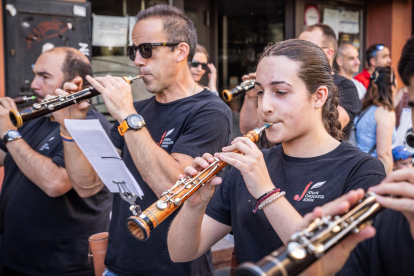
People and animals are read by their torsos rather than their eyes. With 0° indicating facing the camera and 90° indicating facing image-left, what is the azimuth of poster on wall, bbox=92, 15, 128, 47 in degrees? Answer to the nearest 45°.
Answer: approximately 0°

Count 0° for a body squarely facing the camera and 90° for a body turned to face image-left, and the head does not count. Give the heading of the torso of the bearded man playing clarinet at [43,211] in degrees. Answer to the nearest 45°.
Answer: approximately 45°

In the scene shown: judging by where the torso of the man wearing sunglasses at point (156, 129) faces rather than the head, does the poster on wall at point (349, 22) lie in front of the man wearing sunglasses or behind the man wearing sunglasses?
behind

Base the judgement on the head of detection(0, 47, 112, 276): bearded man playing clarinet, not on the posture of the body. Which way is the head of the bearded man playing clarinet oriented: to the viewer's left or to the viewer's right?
to the viewer's left

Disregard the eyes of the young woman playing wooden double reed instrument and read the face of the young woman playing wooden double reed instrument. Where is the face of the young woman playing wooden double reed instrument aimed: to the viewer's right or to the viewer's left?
to the viewer's left

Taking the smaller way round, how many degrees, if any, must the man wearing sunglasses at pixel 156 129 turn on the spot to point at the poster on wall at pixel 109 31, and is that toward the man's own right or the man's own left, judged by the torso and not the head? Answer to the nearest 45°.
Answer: approximately 135° to the man's own right
